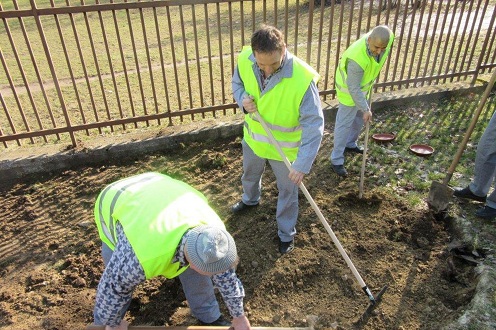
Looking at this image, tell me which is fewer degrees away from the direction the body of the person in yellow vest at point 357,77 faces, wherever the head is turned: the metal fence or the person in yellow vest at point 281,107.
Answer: the person in yellow vest

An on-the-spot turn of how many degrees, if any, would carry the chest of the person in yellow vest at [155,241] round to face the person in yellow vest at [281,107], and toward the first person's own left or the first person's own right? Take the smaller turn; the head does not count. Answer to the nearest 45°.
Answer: approximately 90° to the first person's own left

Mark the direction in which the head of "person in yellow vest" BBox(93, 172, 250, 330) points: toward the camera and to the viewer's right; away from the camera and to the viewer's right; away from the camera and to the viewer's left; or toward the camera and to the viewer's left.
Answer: toward the camera and to the viewer's right

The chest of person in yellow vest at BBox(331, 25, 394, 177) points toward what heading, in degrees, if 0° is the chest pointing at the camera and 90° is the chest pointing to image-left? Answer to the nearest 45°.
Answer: approximately 315°

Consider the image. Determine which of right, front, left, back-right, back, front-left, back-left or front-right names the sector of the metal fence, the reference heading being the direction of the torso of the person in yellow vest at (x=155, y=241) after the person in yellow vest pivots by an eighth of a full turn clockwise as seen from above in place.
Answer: back

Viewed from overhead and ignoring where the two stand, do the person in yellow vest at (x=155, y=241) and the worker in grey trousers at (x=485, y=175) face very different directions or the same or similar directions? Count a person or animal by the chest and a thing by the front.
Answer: very different directions

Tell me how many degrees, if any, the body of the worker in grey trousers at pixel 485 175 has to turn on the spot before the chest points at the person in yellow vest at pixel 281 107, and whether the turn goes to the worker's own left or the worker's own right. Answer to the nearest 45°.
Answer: approximately 45° to the worker's own left

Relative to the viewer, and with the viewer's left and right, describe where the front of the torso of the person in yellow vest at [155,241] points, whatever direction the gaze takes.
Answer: facing the viewer and to the right of the viewer

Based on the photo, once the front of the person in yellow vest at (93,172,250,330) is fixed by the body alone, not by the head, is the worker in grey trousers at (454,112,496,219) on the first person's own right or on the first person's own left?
on the first person's own left

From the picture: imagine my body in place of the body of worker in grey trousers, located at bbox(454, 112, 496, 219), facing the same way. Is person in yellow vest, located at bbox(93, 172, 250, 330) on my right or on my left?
on my left

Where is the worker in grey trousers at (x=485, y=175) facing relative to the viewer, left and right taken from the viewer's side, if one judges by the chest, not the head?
facing to the left of the viewer

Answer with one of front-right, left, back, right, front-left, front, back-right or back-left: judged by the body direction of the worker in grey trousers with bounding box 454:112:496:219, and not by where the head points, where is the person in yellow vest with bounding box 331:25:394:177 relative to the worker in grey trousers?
front
